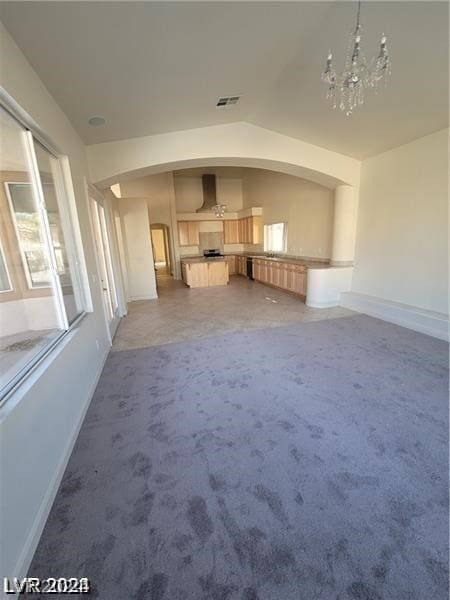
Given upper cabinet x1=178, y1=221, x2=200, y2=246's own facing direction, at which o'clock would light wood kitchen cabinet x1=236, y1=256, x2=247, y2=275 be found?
The light wood kitchen cabinet is roughly at 9 o'clock from the upper cabinet.

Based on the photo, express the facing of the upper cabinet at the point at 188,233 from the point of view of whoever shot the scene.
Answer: facing the viewer

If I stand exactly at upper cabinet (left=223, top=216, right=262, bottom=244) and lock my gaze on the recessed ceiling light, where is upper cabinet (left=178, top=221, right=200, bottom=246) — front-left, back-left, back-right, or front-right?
front-right

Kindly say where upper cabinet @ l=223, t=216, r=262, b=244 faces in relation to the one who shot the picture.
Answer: facing the viewer and to the left of the viewer

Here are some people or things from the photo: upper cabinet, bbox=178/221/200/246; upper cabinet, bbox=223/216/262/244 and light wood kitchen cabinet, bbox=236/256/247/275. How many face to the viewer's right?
0

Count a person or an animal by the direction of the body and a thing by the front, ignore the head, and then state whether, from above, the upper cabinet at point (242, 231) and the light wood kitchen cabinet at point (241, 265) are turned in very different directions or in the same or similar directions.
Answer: same or similar directions

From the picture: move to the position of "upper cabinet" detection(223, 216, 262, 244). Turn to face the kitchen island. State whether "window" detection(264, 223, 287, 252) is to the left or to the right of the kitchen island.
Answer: left

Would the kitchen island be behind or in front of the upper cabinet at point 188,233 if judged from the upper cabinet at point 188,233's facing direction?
in front

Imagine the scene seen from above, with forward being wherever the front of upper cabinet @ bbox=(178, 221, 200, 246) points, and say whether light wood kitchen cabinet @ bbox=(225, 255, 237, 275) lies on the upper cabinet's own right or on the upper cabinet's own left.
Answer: on the upper cabinet's own left

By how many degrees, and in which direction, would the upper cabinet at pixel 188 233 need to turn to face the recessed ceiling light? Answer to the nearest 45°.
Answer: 0° — it already faces it

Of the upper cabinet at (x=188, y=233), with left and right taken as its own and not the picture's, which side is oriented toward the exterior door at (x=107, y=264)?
front

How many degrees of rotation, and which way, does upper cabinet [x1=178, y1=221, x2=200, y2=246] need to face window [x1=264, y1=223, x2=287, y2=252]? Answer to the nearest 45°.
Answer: approximately 45° to its left
